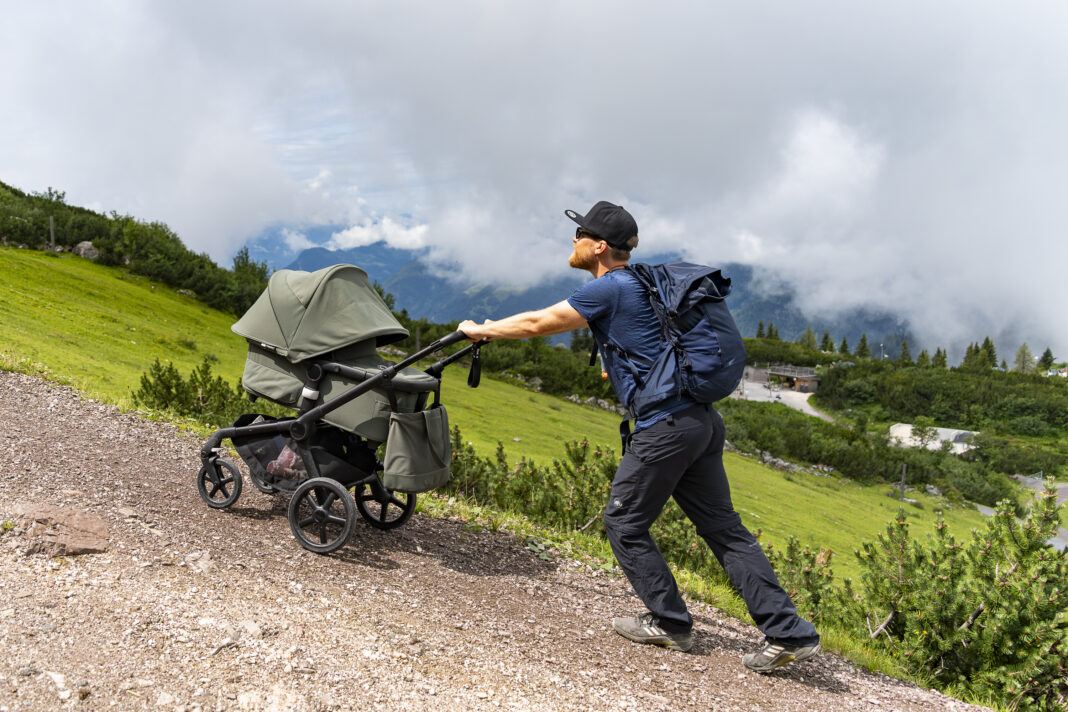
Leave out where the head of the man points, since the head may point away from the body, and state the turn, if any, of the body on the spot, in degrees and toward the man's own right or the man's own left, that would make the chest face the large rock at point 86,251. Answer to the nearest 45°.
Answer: approximately 45° to the man's own right

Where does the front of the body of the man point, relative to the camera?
to the viewer's left

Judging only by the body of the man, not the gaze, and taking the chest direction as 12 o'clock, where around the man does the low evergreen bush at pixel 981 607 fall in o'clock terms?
The low evergreen bush is roughly at 5 o'clock from the man.

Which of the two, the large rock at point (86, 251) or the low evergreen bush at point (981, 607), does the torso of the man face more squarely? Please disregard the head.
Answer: the large rock

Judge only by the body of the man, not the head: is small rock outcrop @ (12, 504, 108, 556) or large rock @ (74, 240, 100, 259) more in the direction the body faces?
the small rock outcrop

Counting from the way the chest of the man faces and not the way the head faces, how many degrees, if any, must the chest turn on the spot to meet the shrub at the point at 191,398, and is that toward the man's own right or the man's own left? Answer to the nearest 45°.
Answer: approximately 45° to the man's own right

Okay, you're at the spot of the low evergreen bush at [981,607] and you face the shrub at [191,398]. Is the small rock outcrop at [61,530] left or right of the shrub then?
left

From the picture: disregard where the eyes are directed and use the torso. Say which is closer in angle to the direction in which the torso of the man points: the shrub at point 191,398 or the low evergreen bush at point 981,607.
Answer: the shrub

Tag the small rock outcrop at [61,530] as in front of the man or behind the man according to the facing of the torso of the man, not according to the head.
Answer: in front

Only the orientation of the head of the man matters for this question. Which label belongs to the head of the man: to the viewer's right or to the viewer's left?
to the viewer's left
